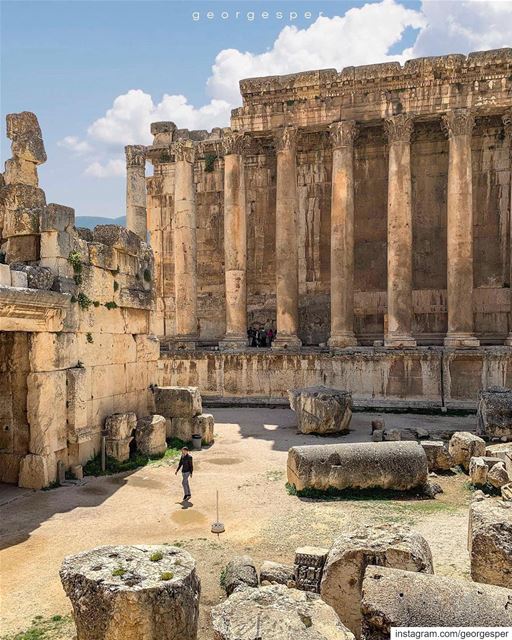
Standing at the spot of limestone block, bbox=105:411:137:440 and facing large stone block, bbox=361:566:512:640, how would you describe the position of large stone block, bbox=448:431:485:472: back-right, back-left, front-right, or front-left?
front-left

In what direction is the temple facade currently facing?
toward the camera

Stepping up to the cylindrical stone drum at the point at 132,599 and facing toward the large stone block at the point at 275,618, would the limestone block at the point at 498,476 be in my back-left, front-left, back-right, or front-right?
front-left

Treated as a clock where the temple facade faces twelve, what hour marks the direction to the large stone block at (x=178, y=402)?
The large stone block is roughly at 1 o'clock from the temple facade.

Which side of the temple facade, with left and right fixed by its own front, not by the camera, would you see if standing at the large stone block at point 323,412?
front

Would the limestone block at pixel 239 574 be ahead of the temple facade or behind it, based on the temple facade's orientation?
ahead

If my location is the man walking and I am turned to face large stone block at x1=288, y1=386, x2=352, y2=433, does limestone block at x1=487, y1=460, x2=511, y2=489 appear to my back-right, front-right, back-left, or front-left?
front-right

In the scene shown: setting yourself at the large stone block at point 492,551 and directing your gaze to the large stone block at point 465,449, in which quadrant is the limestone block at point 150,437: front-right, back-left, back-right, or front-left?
front-left

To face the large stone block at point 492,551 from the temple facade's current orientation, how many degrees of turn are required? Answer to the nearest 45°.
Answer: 0° — it already faces it

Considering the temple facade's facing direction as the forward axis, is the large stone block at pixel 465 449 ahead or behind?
ahead

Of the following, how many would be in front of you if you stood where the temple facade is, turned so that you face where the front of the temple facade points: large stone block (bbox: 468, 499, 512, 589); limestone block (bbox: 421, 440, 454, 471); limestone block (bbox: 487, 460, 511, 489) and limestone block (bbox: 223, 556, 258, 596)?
4

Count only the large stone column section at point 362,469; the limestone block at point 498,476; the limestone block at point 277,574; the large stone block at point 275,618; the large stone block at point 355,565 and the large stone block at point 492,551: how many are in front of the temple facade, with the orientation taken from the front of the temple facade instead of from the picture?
6

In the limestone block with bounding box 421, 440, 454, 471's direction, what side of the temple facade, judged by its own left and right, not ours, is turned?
front

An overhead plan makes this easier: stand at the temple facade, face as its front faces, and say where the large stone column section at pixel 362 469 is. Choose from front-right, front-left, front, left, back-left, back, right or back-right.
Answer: front

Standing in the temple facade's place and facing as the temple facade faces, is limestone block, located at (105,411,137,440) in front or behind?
in front

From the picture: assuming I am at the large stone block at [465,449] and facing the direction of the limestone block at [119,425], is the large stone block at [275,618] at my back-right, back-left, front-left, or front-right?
front-left
